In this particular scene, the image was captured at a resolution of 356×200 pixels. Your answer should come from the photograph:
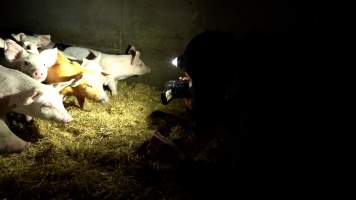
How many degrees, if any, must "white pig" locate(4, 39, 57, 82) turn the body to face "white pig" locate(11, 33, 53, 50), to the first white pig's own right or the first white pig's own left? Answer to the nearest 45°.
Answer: approximately 135° to the first white pig's own left

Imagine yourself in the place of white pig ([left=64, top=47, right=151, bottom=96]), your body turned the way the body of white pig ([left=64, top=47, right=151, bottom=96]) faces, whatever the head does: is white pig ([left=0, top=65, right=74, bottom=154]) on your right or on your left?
on your right

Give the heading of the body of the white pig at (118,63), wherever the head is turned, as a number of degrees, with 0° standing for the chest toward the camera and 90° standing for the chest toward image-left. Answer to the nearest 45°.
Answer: approximately 270°

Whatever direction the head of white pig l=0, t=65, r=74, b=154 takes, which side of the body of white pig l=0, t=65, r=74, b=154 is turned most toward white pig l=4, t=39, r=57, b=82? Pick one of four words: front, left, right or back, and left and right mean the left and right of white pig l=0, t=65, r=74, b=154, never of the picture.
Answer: left

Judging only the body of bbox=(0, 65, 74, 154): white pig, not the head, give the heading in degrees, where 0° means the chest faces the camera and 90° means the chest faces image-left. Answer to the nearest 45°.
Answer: approximately 270°

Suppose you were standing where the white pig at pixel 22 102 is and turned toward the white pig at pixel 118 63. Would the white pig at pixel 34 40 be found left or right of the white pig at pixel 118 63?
left

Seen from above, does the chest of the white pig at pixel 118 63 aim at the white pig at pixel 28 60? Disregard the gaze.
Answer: no

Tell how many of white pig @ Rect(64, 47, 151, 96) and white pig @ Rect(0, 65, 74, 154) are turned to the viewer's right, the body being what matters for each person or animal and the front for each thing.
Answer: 2

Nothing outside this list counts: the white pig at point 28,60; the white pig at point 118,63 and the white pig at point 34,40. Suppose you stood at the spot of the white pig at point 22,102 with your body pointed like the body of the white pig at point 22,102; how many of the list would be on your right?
0

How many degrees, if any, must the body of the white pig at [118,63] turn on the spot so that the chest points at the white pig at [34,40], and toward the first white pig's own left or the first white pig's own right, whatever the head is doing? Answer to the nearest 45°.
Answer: approximately 180°

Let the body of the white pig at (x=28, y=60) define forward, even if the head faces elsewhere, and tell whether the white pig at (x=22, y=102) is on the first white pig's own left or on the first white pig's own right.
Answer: on the first white pig's own right
